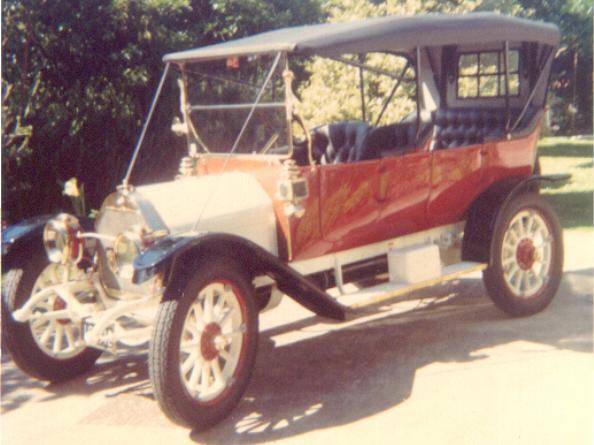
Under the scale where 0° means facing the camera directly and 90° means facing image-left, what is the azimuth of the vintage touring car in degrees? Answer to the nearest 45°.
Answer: approximately 45°
